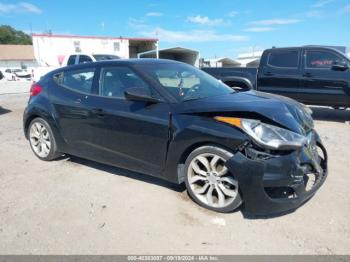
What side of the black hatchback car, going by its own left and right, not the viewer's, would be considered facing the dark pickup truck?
left

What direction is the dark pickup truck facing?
to the viewer's right

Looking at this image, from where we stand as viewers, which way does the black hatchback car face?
facing the viewer and to the right of the viewer

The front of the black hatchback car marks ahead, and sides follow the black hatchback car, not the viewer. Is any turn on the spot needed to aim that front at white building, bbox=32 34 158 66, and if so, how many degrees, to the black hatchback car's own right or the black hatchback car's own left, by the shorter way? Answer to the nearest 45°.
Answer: approximately 135° to the black hatchback car's own left

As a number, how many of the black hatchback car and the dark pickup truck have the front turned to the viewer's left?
0

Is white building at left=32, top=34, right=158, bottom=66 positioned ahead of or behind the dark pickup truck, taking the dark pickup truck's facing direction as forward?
behind

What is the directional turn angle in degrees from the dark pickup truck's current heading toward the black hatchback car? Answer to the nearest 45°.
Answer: approximately 90° to its right

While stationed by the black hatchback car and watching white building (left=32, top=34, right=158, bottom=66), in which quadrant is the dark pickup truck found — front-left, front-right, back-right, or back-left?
front-right
